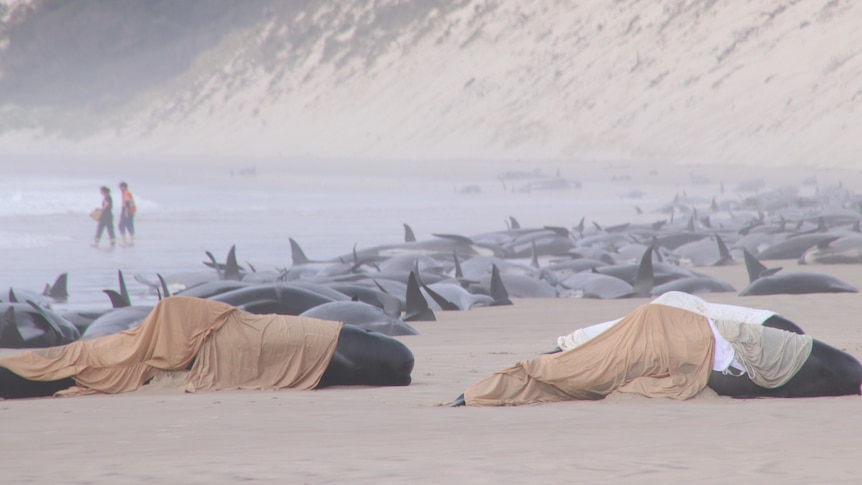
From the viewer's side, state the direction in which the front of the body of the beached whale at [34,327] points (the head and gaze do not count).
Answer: to the viewer's right

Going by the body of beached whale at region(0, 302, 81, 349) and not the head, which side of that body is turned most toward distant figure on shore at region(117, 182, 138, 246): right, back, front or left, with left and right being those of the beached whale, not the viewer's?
left

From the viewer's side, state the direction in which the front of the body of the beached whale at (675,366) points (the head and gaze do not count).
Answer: to the viewer's right

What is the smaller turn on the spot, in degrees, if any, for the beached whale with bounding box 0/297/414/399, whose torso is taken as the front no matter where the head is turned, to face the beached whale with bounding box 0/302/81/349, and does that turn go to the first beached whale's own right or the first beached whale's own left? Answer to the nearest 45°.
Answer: approximately 135° to the first beached whale's own left

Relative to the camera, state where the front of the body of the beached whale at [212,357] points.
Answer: to the viewer's right

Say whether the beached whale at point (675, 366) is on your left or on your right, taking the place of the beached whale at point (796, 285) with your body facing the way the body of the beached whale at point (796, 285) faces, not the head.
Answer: on your right
